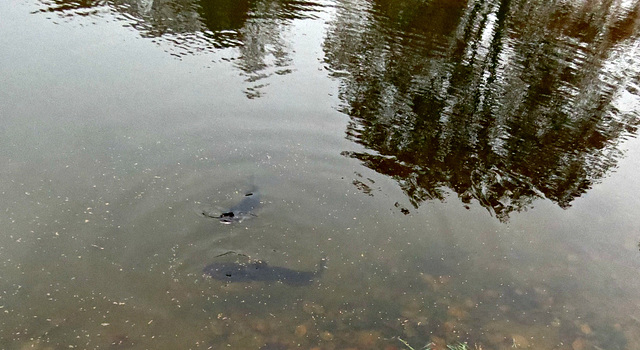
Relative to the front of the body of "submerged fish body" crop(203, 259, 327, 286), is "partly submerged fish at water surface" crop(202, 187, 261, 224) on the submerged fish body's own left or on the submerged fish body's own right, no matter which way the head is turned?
on the submerged fish body's own right

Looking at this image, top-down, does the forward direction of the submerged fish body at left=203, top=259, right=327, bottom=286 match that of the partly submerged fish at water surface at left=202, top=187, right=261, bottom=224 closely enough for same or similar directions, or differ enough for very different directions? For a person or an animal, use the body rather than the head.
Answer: same or similar directions

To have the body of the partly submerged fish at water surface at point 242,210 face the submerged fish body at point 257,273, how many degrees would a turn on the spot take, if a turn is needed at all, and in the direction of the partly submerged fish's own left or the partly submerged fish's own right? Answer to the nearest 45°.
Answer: approximately 90° to the partly submerged fish's own left

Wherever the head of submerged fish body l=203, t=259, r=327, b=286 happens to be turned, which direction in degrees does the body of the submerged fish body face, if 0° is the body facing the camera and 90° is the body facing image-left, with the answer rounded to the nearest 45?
approximately 90°

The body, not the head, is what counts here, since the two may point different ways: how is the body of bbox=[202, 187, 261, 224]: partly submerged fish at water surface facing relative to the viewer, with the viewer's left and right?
facing to the left of the viewer
